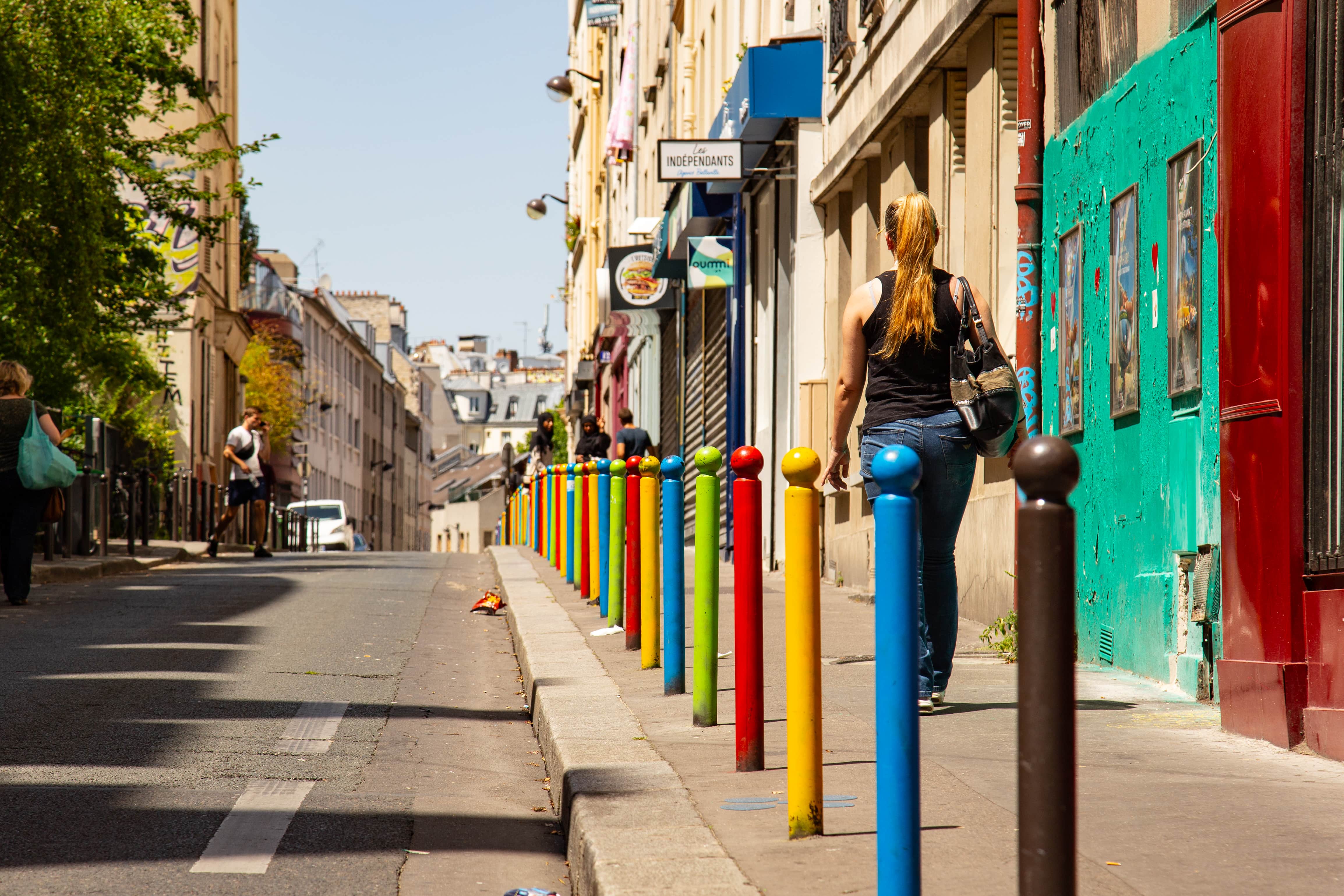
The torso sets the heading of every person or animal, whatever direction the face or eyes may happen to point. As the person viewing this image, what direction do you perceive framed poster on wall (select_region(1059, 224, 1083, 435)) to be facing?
facing to the left of the viewer

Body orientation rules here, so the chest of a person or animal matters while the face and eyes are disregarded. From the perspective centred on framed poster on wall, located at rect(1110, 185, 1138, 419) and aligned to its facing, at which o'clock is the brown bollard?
The brown bollard is roughly at 9 o'clock from the framed poster on wall.

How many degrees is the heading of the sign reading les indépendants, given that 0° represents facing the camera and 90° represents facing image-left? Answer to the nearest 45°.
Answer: approximately 0°

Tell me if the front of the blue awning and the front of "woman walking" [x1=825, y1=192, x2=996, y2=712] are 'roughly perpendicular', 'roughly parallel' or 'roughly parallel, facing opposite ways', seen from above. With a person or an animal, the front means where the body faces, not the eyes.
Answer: roughly perpendicular

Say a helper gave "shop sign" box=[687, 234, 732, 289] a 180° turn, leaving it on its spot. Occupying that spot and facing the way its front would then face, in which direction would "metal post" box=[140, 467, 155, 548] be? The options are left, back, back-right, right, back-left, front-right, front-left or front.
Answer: left

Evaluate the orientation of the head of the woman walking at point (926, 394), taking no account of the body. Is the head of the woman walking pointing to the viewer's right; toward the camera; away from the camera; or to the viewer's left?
away from the camera

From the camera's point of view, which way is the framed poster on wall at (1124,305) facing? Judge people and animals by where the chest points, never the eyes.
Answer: to the viewer's left

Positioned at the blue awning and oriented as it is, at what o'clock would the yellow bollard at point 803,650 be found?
The yellow bollard is roughly at 9 o'clock from the blue awning.

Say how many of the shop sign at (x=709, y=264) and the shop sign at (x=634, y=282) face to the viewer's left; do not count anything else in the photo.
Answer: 0

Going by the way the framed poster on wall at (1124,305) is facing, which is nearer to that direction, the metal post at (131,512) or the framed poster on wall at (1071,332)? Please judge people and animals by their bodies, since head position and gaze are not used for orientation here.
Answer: the metal post

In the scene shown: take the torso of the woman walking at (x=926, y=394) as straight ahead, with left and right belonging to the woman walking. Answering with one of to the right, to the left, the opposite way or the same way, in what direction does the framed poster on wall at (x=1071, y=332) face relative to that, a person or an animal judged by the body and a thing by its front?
to the left

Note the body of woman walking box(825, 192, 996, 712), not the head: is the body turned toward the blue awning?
yes

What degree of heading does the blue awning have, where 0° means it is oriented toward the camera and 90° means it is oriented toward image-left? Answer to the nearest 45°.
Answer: approximately 90°

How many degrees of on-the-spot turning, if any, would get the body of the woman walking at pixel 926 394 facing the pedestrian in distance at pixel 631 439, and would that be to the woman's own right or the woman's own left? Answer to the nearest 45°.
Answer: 0° — they already face them

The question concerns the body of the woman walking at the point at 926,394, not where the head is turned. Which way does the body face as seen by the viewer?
away from the camera

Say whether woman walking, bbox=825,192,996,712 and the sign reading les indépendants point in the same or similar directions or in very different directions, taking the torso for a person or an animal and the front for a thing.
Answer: very different directions

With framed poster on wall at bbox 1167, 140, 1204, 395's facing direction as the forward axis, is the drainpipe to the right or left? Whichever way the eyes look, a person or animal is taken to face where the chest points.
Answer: on its right

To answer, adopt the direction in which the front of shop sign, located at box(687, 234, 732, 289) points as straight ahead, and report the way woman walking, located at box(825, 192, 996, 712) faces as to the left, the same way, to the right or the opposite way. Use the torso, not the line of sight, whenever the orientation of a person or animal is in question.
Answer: the opposite way
